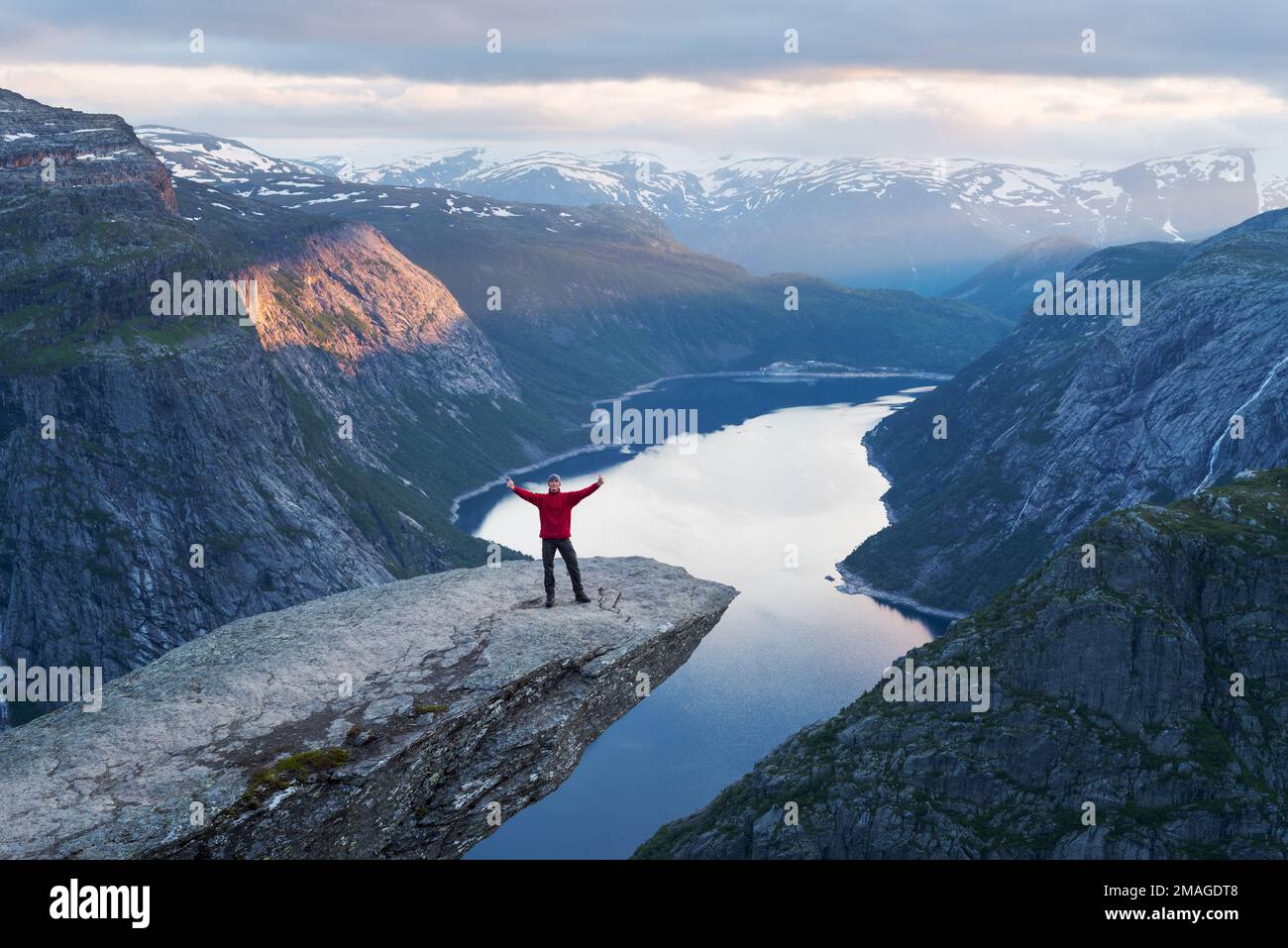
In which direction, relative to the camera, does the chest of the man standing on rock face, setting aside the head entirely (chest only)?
toward the camera
